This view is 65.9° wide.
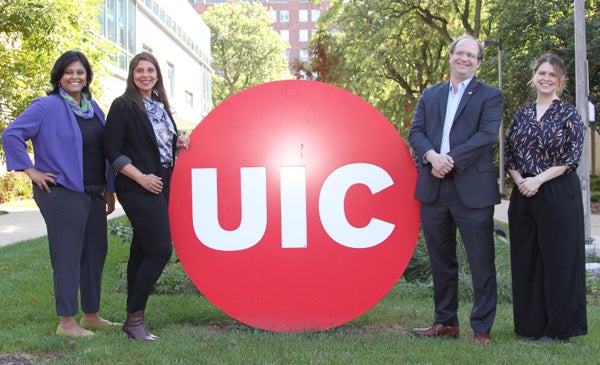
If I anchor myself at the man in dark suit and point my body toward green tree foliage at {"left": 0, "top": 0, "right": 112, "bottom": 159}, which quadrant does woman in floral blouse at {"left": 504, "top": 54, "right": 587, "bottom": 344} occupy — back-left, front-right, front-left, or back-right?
back-right

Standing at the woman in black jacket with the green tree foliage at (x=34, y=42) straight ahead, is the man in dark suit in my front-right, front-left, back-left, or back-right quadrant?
back-right

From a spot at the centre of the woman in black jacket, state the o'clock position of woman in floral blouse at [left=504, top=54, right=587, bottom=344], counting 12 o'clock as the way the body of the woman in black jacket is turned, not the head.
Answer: The woman in floral blouse is roughly at 11 o'clock from the woman in black jacket.

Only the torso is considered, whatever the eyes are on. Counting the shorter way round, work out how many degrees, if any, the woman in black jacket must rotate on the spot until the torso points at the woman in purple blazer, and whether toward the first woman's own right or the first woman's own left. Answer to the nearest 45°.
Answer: approximately 180°

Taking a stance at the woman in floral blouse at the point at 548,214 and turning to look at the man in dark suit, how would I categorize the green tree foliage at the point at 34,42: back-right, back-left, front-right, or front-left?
front-right

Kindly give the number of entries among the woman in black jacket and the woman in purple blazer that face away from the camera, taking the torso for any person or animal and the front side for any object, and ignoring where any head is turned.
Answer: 0

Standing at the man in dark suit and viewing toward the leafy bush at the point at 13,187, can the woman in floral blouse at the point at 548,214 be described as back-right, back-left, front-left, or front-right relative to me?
back-right

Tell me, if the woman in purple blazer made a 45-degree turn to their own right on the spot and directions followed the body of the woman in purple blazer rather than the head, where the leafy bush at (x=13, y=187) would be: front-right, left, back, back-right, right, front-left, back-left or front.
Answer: back

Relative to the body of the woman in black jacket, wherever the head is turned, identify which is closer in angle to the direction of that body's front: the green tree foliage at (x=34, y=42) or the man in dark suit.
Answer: the man in dark suit

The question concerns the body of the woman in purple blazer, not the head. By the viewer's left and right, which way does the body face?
facing the viewer and to the right of the viewer

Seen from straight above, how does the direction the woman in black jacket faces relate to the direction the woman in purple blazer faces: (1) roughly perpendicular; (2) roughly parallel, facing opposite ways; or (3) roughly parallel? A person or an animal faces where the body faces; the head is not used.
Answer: roughly parallel
